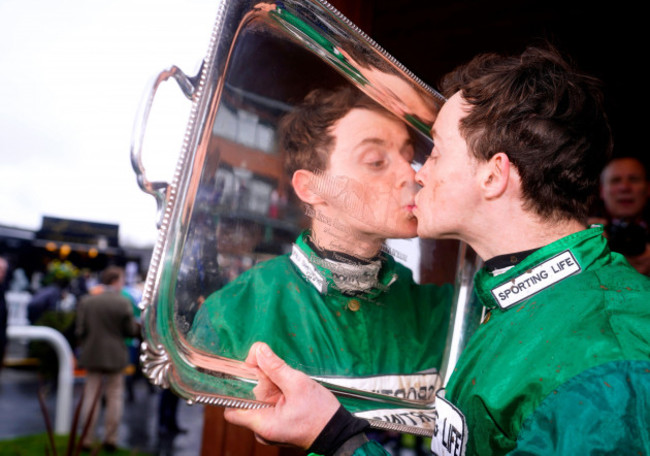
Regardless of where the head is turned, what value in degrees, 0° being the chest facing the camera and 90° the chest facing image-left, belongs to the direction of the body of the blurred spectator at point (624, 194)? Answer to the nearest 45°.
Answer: approximately 0°

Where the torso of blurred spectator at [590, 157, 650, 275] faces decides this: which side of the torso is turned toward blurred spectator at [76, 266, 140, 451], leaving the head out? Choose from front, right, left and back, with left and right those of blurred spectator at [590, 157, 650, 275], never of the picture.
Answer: right
